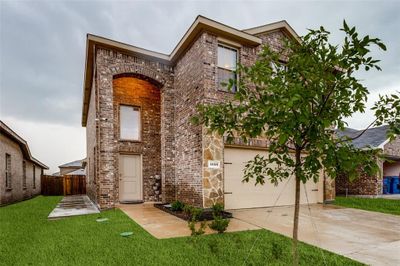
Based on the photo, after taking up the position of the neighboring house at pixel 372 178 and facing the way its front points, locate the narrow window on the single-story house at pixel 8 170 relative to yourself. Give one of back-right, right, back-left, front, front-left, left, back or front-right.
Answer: right

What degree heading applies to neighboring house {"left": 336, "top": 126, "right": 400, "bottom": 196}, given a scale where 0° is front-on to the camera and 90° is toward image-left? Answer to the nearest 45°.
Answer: approximately 315°

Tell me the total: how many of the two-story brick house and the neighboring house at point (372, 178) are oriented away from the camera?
0

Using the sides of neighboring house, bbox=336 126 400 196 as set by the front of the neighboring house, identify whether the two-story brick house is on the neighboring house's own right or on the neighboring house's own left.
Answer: on the neighboring house's own right
